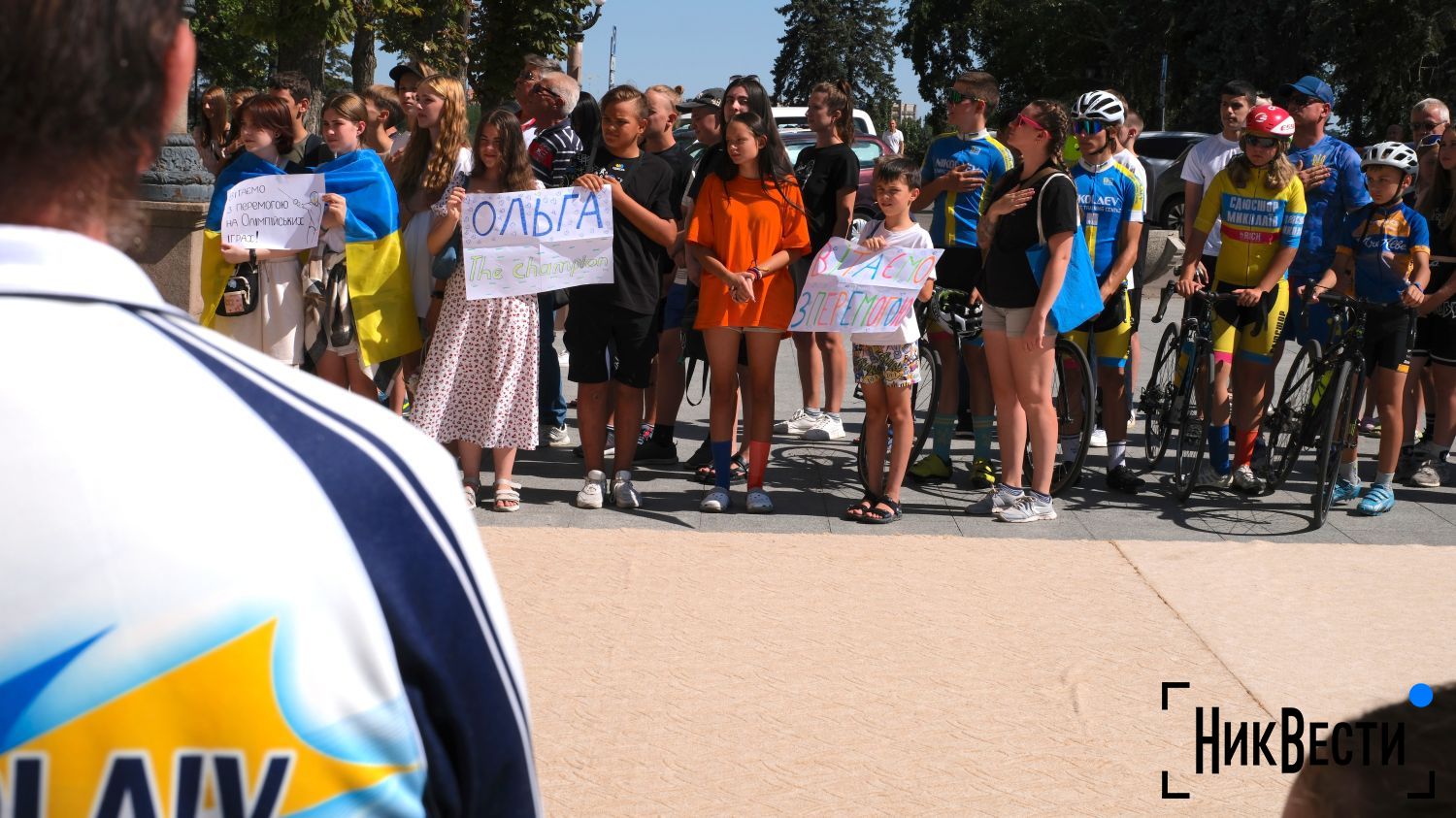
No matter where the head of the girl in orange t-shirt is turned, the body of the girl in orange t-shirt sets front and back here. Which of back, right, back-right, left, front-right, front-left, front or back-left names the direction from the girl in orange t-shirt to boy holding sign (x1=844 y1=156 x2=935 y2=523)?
left

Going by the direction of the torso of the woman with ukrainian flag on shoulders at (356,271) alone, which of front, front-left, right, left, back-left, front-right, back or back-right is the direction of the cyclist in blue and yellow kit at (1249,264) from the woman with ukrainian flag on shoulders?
back-left

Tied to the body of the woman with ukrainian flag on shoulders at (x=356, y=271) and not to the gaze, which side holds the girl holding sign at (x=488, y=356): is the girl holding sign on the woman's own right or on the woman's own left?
on the woman's own left

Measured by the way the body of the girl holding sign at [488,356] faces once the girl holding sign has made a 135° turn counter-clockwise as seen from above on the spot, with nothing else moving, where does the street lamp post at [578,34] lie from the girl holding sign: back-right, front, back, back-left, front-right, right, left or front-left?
front-left

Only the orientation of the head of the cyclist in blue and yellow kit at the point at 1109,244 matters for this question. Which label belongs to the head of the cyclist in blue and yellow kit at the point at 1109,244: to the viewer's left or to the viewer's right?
to the viewer's left

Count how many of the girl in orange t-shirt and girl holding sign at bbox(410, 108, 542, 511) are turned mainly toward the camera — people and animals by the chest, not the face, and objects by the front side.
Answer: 2

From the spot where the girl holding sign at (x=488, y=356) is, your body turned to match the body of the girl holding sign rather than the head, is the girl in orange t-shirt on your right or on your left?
on your left

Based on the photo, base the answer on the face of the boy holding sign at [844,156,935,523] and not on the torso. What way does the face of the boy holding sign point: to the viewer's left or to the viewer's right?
to the viewer's left

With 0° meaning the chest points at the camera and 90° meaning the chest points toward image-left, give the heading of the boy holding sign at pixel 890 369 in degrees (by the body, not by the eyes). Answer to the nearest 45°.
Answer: approximately 45°

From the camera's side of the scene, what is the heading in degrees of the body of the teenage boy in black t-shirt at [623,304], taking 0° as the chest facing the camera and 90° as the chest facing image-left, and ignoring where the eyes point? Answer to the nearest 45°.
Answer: approximately 45°

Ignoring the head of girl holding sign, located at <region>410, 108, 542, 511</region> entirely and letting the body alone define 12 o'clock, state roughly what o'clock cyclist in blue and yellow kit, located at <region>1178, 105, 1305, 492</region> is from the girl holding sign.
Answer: The cyclist in blue and yellow kit is roughly at 9 o'clock from the girl holding sign.

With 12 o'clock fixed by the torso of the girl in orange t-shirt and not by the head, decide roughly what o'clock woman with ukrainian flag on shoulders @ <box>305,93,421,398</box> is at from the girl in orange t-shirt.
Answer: The woman with ukrainian flag on shoulders is roughly at 3 o'clock from the girl in orange t-shirt.

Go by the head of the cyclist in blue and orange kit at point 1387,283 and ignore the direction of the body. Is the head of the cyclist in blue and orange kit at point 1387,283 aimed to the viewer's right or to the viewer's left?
to the viewer's left

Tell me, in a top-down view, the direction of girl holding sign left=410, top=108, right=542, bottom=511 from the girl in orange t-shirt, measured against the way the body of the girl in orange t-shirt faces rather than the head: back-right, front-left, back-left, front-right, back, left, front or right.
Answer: right

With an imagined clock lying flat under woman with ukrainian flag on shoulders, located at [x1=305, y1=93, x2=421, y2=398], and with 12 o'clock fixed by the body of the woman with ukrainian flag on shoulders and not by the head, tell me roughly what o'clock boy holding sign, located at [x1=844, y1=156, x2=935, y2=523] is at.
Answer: The boy holding sign is roughly at 8 o'clock from the woman with ukrainian flag on shoulders.

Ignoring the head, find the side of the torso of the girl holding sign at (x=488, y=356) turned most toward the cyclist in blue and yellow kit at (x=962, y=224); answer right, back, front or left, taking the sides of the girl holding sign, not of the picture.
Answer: left
